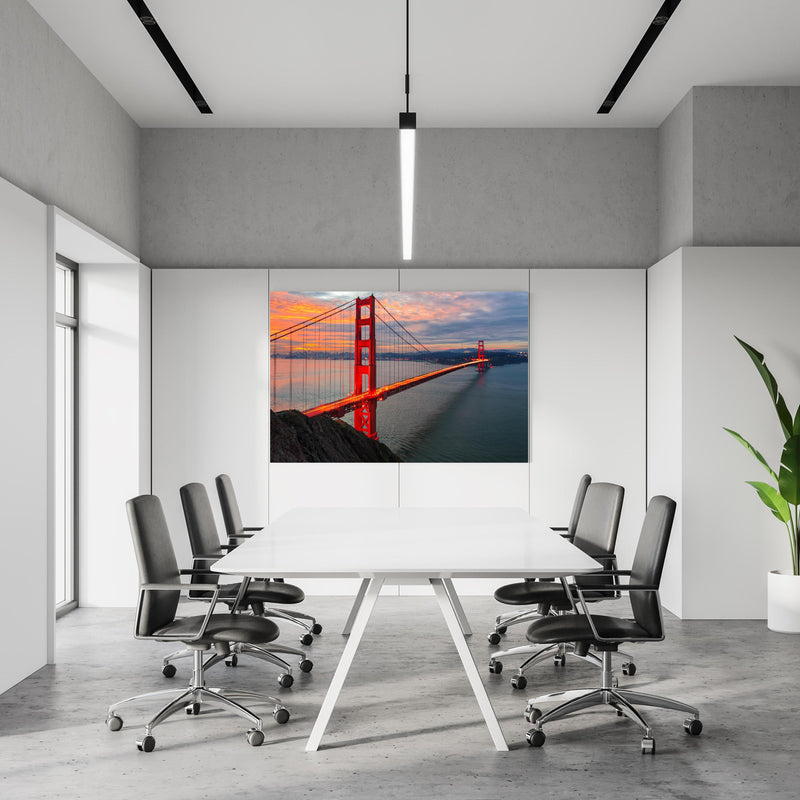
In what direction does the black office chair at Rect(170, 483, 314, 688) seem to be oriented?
to the viewer's right

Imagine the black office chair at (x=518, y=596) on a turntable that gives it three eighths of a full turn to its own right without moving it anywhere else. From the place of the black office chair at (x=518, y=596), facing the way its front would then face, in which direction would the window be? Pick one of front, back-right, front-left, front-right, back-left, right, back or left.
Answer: back-left

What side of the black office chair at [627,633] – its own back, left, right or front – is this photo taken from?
left

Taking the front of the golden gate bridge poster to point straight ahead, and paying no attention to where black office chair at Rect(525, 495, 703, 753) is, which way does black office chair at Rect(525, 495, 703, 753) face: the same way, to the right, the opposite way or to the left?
to the right

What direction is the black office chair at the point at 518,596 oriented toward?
to the viewer's left

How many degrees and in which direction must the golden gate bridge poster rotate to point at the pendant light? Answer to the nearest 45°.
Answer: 0° — it already faces it

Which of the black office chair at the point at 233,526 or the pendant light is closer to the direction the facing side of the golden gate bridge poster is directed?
the pendant light

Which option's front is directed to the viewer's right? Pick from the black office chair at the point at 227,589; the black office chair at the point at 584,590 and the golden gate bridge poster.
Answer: the black office chair at the point at 227,589

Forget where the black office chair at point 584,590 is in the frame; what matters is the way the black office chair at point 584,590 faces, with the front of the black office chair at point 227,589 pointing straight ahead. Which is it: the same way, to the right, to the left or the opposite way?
the opposite way

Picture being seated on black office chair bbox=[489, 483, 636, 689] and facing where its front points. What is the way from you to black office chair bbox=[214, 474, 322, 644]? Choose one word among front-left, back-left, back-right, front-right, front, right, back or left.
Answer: front-right

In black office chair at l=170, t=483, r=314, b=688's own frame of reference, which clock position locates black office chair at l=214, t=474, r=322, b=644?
black office chair at l=214, t=474, r=322, b=644 is roughly at 9 o'clock from black office chair at l=170, t=483, r=314, b=688.

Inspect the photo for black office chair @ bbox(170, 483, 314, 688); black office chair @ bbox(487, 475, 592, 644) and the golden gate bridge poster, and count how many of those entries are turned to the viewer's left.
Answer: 1

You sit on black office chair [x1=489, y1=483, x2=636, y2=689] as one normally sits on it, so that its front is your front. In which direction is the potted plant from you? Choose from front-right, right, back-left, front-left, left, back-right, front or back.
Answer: back

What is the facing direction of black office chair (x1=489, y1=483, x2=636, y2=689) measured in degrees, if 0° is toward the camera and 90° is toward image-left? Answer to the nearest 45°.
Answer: approximately 45°

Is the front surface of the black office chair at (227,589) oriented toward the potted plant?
yes

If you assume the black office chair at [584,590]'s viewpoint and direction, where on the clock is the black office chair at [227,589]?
the black office chair at [227,589] is roughly at 1 o'clock from the black office chair at [584,590].

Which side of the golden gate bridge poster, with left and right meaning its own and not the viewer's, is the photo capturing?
front
